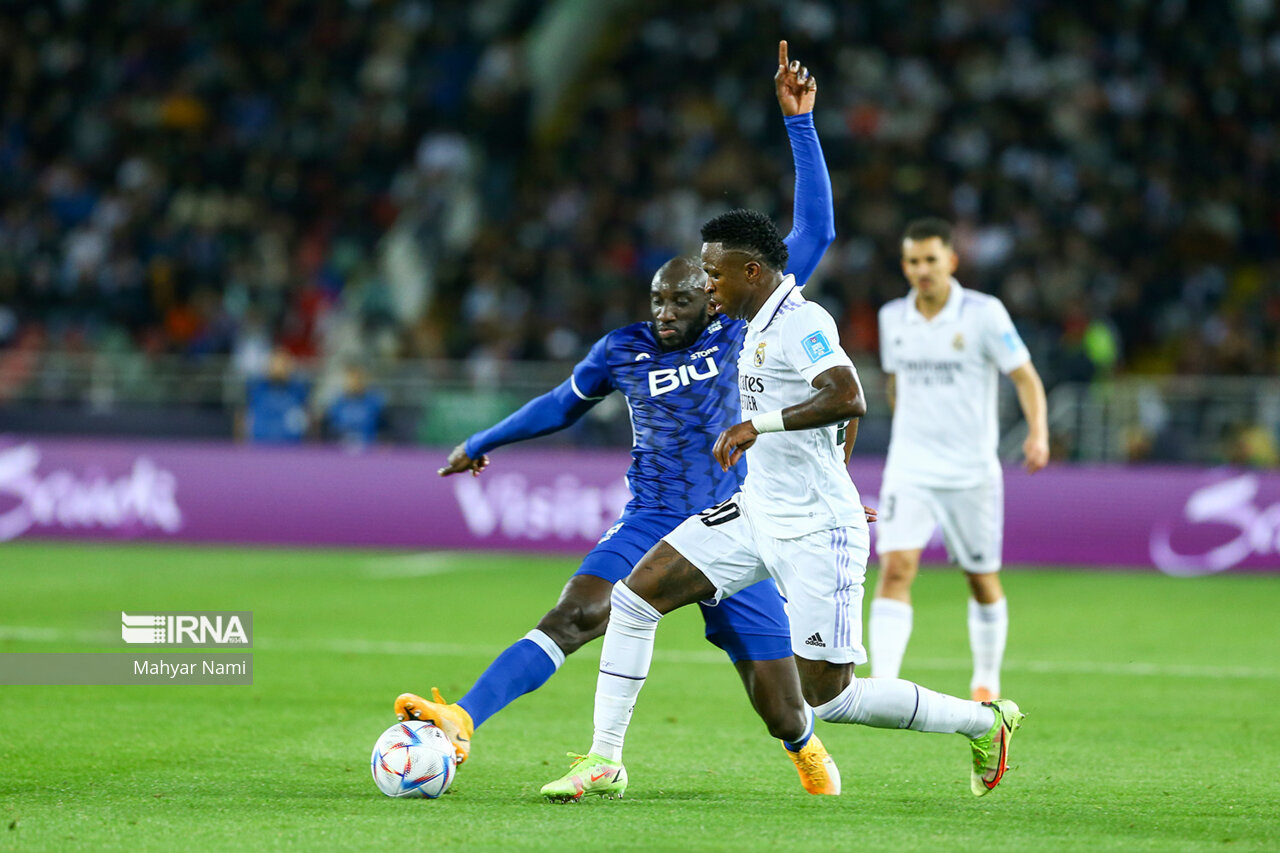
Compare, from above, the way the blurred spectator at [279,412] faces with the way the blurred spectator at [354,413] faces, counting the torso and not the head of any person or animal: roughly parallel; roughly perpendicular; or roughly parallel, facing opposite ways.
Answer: roughly parallel

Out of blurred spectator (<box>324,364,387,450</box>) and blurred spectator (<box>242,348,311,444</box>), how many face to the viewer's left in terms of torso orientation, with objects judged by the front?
0

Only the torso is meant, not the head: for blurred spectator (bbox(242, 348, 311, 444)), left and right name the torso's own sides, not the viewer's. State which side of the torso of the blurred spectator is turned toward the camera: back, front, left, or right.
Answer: front

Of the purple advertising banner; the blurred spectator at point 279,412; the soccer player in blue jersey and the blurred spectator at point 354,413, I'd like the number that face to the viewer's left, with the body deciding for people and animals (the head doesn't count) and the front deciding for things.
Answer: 0

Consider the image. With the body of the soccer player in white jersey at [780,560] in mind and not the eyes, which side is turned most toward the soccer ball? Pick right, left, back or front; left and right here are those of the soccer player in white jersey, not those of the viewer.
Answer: front

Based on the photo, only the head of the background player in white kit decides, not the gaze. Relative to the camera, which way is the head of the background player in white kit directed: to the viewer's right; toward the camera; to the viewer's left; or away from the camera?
toward the camera

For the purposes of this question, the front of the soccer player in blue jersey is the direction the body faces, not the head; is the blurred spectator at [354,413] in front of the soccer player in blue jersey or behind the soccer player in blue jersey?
behind

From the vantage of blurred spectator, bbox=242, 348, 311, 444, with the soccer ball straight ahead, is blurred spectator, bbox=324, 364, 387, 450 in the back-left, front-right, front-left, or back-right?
front-left

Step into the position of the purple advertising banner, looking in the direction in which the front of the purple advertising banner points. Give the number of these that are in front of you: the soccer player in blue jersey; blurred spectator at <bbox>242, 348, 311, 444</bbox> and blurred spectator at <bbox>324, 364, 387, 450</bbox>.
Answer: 1

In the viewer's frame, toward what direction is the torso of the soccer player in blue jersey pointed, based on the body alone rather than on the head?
toward the camera

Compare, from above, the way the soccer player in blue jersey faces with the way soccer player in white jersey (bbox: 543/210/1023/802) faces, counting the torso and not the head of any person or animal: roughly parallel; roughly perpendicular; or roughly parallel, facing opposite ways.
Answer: roughly perpendicular

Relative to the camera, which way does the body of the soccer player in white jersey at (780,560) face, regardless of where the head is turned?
to the viewer's left

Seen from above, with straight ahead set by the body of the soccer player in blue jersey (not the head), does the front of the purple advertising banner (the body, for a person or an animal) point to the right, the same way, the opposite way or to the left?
the same way

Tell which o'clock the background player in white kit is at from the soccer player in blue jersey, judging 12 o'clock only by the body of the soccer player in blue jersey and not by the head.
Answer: The background player in white kit is roughly at 7 o'clock from the soccer player in blue jersey.

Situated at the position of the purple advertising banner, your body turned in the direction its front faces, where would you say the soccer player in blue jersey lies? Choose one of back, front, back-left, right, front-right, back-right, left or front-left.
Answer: front

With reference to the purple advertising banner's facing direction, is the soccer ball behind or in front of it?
in front

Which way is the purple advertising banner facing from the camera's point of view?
toward the camera

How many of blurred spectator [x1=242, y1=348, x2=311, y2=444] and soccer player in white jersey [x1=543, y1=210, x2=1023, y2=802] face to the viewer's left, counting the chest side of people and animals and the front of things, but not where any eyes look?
1
